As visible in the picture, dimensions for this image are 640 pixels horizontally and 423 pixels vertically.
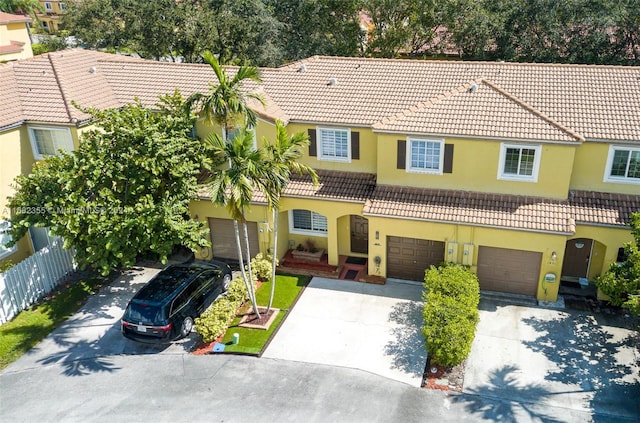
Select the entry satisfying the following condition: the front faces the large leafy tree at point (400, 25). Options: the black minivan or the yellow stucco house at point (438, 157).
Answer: the black minivan

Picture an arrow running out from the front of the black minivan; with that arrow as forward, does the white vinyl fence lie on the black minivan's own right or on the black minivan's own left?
on the black minivan's own left

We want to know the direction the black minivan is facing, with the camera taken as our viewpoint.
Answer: facing away from the viewer and to the right of the viewer

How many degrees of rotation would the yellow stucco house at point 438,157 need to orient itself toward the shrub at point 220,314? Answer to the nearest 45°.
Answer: approximately 45° to its right

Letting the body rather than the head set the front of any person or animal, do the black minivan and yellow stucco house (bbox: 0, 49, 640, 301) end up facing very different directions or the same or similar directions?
very different directions

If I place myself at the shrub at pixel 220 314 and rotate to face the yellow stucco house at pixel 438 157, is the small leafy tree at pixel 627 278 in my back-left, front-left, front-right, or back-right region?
front-right

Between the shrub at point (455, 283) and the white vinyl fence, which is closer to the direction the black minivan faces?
the shrub

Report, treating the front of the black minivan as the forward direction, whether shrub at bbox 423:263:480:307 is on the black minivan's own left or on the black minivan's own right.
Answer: on the black minivan's own right

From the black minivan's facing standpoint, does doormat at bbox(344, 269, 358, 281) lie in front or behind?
in front

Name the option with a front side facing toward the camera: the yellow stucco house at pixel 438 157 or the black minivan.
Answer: the yellow stucco house

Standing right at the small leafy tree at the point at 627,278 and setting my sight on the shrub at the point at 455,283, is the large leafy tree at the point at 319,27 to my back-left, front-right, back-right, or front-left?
front-right

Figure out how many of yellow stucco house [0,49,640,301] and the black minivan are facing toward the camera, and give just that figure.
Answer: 1

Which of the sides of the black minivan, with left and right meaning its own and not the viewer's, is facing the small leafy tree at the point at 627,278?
right

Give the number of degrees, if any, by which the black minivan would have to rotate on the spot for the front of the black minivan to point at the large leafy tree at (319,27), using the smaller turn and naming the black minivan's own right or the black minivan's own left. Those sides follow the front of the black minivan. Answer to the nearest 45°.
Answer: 0° — it already faces it

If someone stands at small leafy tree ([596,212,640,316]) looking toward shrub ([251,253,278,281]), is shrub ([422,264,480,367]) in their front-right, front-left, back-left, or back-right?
front-left

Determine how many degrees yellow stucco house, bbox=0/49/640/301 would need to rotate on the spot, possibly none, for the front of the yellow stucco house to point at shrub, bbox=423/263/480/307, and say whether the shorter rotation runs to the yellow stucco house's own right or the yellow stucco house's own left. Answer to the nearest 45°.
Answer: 0° — it already faces it

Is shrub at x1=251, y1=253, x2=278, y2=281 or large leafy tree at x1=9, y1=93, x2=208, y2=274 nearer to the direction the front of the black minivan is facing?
the shrub

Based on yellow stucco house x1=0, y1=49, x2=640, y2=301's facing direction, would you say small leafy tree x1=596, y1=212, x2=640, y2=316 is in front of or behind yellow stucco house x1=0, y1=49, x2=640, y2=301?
in front

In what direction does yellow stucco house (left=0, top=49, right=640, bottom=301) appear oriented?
toward the camera
